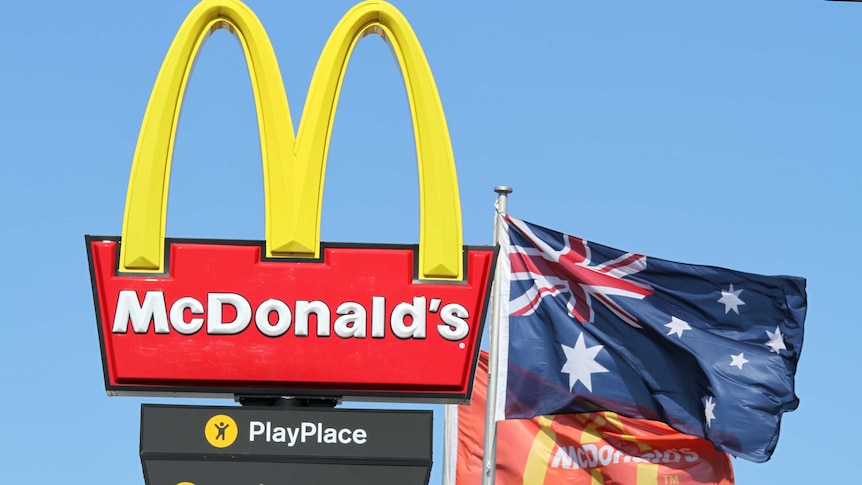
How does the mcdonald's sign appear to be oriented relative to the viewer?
toward the camera

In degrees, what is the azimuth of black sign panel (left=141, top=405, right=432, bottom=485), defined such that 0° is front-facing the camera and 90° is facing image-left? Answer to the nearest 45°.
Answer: approximately 0°

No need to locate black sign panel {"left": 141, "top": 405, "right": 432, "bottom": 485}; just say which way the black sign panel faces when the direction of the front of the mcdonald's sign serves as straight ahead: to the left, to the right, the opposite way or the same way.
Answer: the same way

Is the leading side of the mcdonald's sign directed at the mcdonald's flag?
no

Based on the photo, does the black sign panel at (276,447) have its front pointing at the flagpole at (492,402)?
no

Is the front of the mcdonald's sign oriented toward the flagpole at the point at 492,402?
no

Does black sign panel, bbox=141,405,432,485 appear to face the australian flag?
no

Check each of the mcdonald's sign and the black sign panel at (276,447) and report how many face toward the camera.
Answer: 2
